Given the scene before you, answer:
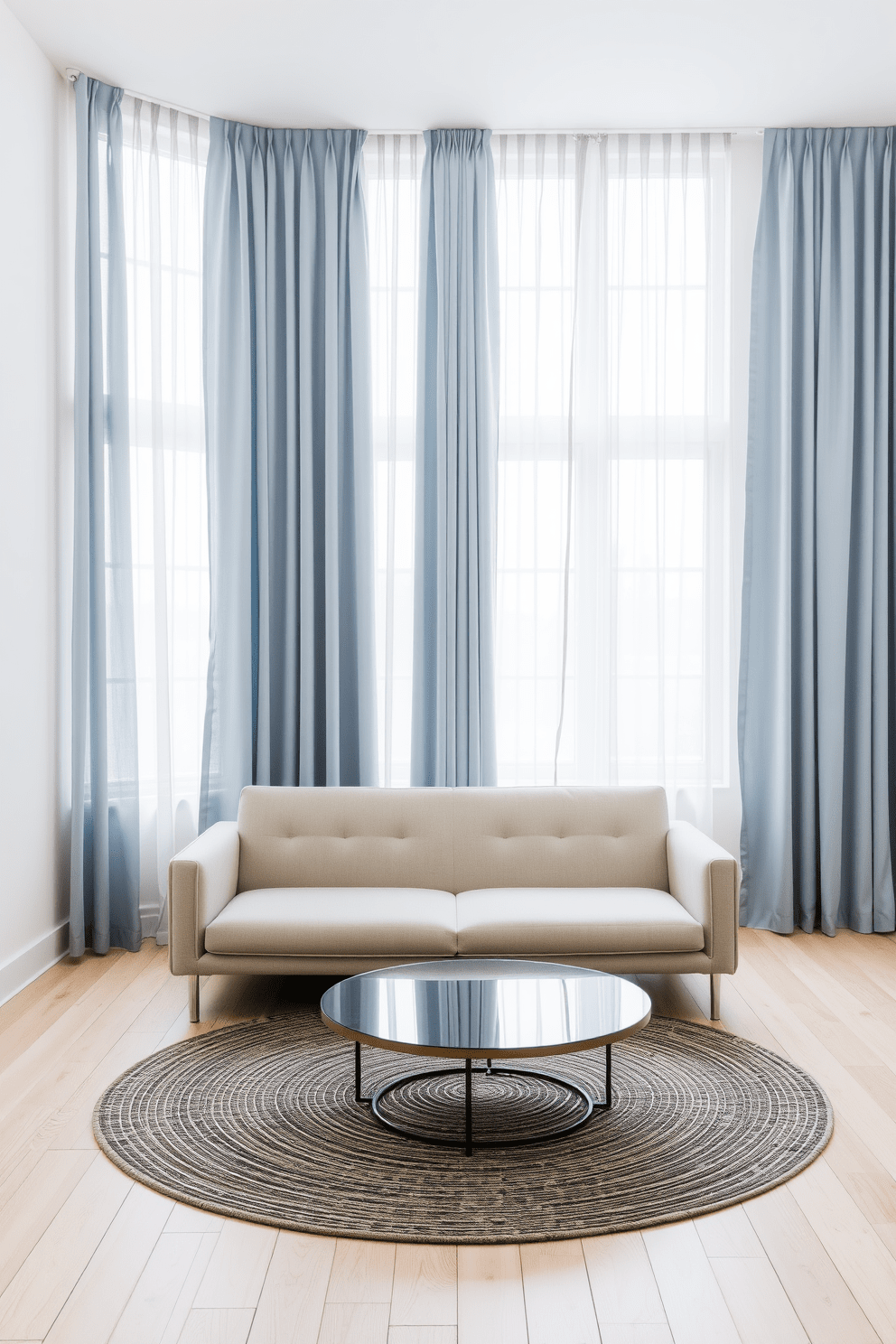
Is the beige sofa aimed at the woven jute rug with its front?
yes

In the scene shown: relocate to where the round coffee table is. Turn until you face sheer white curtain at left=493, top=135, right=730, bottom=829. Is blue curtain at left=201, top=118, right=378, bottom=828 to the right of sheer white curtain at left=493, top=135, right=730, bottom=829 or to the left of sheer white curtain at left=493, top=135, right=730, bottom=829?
left

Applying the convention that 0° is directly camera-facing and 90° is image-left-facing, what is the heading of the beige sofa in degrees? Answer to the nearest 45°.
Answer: approximately 0°

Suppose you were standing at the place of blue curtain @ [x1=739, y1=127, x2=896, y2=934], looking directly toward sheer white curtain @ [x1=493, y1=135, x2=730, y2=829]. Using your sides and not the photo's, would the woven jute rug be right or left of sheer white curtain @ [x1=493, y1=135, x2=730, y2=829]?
left

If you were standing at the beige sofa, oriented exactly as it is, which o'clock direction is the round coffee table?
The round coffee table is roughly at 12 o'clock from the beige sofa.

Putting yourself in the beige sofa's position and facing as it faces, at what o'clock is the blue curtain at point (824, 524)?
The blue curtain is roughly at 8 o'clock from the beige sofa.
